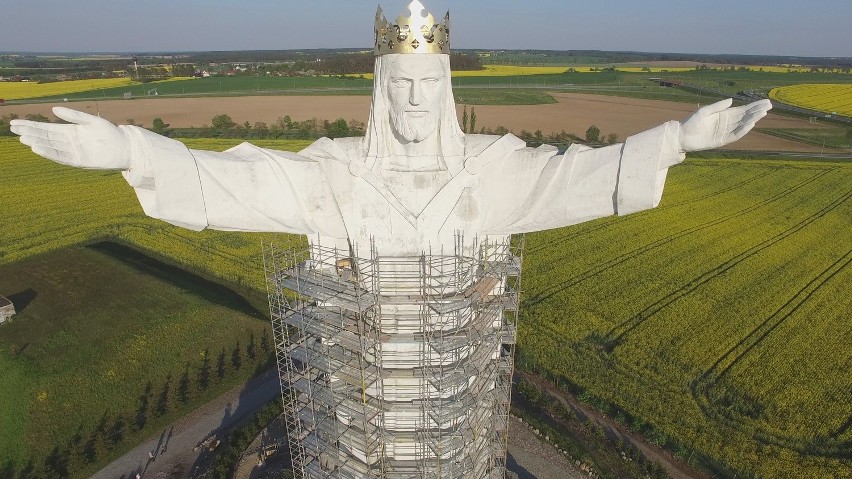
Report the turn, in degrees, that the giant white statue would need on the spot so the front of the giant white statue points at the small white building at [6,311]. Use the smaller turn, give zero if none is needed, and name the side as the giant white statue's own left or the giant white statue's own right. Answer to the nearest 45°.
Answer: approximately 135° to the giant white statue's own right

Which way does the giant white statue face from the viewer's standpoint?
toward the camera
